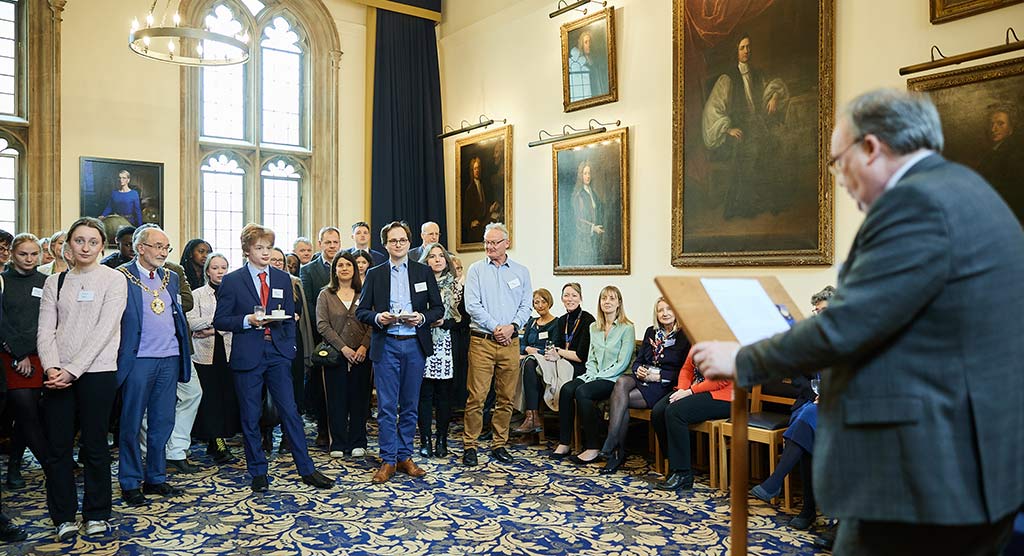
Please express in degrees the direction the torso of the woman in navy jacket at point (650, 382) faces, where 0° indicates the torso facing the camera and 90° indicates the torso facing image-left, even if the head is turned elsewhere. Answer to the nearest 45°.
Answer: approximately 45°

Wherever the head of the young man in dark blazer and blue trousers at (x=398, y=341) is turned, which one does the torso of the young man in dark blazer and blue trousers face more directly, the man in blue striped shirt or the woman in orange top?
the woman in orange top

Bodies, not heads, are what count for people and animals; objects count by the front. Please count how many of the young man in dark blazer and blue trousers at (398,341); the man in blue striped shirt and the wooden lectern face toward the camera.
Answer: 2

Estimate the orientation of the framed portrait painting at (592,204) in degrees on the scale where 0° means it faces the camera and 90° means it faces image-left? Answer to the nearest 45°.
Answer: approximately 45°

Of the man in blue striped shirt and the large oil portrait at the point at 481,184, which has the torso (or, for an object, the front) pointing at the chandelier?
the large oil portrait

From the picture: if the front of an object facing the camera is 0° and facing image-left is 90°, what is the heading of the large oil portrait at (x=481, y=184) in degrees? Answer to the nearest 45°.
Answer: approximately 45°

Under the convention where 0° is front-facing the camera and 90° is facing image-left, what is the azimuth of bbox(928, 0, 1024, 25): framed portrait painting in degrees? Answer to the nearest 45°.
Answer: approximately 45°

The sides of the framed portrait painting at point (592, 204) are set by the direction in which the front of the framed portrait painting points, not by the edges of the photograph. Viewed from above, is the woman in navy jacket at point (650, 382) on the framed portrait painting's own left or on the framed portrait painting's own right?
on the framed portrait painting's own left

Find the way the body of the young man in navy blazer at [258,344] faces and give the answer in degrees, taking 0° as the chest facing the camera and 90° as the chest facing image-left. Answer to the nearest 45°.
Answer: approximately 315°
